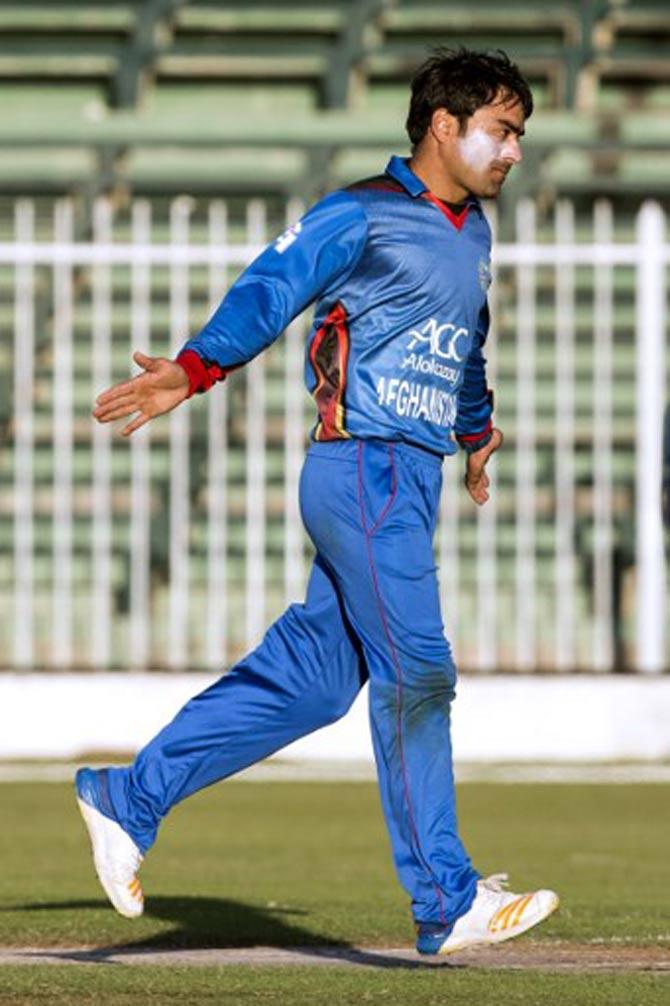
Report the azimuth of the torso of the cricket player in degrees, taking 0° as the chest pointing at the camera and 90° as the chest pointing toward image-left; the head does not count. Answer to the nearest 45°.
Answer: approximately 315°

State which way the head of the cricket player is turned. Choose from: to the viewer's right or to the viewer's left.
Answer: to the viewer's right

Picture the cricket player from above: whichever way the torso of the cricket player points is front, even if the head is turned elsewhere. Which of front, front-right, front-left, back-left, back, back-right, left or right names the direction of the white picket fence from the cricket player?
back-left
